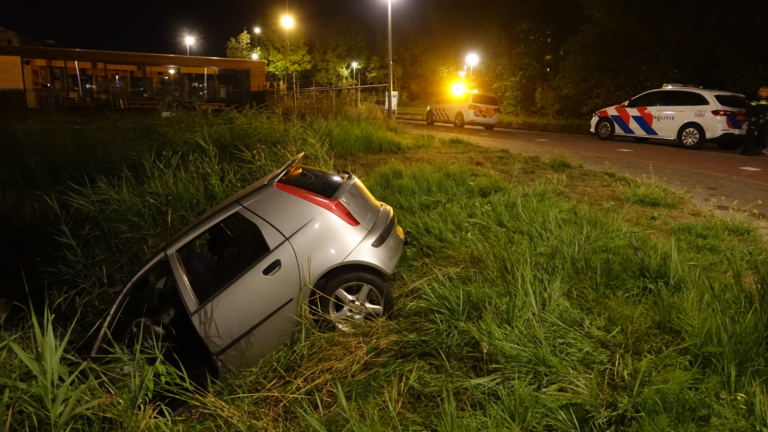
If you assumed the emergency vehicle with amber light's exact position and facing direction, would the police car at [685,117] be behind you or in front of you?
behind

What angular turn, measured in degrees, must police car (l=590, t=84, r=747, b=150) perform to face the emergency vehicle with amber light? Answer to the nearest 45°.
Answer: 0° — it already faces it

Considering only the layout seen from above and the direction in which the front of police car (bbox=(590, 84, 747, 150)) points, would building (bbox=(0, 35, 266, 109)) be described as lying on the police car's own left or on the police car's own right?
on the police car's own left

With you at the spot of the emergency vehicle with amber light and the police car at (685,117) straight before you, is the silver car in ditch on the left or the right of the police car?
right

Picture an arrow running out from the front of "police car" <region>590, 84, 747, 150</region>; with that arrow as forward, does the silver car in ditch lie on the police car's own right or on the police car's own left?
on the police car's own left

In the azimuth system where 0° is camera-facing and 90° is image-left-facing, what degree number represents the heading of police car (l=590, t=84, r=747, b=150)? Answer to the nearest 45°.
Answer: approximately 135°

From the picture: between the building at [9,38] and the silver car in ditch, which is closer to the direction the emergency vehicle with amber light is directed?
the building

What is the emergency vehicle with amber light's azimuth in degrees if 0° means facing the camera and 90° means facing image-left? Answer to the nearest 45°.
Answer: approximately 135°

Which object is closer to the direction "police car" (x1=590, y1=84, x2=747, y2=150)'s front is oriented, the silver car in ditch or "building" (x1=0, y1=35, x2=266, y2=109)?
the building

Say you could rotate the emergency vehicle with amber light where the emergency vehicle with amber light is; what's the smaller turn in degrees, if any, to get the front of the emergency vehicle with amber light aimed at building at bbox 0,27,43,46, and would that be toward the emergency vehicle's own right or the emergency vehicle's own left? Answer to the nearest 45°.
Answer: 0° — it already faces it
